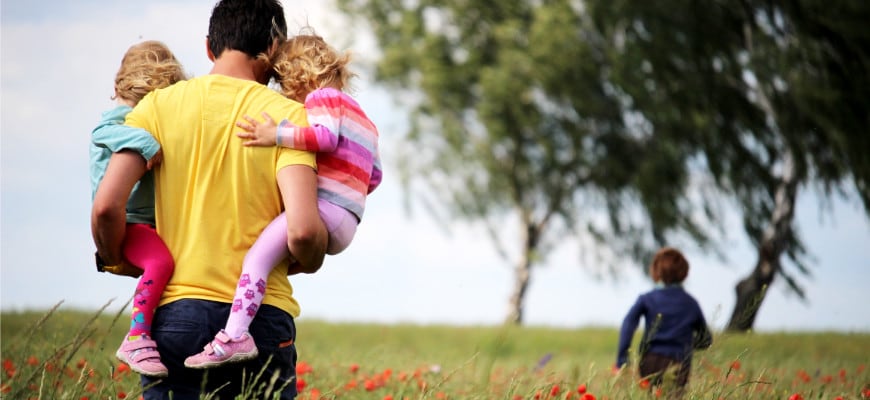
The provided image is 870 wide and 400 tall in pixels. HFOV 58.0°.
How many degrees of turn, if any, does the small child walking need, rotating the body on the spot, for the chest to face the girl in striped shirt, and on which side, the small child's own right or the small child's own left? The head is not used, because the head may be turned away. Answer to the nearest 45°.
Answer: approximately 180°

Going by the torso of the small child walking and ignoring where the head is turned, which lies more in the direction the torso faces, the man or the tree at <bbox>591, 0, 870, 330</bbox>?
the tree

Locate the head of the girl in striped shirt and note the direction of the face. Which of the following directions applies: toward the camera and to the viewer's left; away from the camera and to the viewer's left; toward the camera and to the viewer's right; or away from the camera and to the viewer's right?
away from the camera and to the viewer's left

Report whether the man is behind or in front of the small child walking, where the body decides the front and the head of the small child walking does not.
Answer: behind

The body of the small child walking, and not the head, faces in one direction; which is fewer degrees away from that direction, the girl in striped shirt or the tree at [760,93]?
the tree

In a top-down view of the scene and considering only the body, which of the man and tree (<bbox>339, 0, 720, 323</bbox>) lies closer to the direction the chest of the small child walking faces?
the tree

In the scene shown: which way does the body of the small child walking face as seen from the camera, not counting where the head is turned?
away from the camera

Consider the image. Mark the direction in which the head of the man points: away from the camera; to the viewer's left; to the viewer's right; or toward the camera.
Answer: away from the camera

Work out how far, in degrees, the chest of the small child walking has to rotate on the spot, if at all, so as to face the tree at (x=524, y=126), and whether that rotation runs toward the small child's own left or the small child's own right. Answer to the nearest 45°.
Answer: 0° — they already face it

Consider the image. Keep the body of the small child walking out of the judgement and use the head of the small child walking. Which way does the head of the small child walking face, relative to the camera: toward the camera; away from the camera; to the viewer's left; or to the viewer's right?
away from the camera
